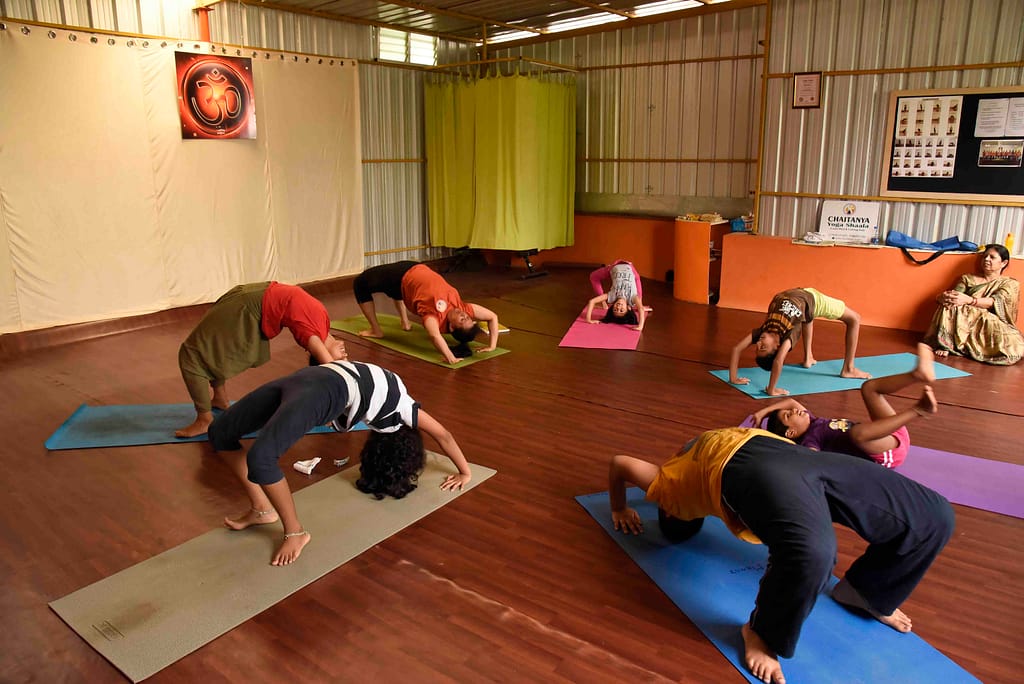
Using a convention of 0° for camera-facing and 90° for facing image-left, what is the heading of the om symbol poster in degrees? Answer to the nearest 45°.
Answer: approximately 315°

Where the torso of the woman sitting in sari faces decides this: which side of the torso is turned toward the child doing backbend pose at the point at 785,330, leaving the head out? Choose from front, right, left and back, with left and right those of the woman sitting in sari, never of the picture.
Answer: front

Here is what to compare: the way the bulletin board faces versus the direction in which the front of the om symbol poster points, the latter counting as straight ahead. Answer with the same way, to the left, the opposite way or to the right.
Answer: to the right

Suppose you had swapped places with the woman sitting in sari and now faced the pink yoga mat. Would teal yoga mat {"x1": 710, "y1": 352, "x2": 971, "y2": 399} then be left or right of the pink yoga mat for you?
left

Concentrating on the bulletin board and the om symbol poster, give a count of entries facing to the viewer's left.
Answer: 0

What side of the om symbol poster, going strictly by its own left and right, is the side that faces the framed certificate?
front

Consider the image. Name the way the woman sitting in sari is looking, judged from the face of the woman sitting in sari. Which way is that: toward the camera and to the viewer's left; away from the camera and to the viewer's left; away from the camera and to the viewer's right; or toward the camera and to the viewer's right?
toward the camera and to the viewer's left

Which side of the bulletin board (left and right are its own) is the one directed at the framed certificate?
right

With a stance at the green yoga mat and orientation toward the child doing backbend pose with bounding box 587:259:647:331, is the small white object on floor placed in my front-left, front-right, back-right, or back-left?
back-right

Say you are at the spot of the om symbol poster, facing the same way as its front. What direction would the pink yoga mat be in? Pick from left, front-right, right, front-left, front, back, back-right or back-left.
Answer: front

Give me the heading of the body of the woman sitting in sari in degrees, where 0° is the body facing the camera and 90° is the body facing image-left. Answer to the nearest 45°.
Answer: approximately 45°

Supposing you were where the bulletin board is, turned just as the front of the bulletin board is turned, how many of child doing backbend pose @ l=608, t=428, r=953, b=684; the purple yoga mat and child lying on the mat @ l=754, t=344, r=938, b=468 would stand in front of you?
3

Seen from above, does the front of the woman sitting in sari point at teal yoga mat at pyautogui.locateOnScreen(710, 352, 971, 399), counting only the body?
yes

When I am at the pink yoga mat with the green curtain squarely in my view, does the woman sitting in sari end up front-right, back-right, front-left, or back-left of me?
back-right

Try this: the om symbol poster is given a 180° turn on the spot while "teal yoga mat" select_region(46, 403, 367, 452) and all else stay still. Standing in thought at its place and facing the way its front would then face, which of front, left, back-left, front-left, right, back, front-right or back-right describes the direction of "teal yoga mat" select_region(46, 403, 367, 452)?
back-left

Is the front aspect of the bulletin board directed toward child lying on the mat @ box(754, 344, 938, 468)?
yes

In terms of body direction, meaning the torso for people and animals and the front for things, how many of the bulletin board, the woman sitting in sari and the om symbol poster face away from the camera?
0

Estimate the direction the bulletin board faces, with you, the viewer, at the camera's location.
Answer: facing the viewer
